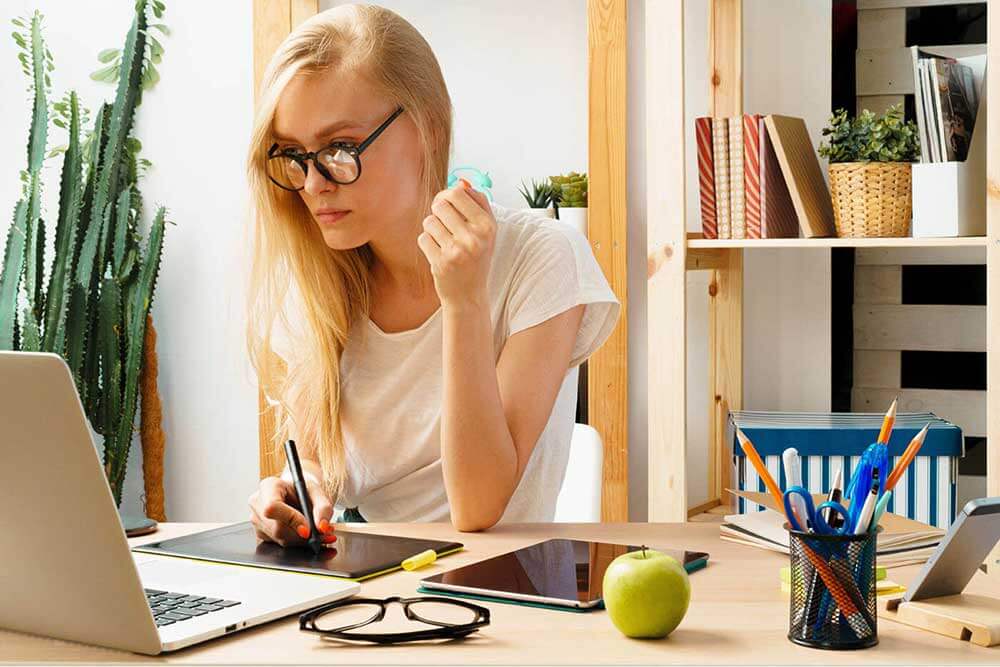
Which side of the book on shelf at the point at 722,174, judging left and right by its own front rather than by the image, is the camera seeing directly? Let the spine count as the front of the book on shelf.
front

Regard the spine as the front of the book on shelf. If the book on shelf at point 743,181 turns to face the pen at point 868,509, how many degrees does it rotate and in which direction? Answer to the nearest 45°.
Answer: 0° — it already faces it

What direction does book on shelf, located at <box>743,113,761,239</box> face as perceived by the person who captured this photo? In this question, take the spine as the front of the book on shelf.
facing the viewer

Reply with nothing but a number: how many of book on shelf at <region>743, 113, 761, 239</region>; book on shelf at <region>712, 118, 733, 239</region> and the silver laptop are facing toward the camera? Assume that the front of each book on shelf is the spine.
2

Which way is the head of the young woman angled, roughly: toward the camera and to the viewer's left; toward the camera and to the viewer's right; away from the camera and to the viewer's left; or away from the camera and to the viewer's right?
toward the camera and to the viewer's left

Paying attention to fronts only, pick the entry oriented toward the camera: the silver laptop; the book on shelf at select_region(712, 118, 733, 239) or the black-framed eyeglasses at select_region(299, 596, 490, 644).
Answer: the book on shelf

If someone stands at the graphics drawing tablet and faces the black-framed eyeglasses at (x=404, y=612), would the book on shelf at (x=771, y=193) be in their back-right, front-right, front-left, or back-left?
back-left

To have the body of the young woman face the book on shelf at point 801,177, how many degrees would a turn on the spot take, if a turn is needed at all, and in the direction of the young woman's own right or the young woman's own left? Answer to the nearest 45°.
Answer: approximately 180°

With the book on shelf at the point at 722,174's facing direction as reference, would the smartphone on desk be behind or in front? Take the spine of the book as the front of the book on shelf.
in front

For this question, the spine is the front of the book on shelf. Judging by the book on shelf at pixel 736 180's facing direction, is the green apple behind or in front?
in front

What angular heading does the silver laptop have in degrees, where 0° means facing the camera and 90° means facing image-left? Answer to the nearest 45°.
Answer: approximately 225°
